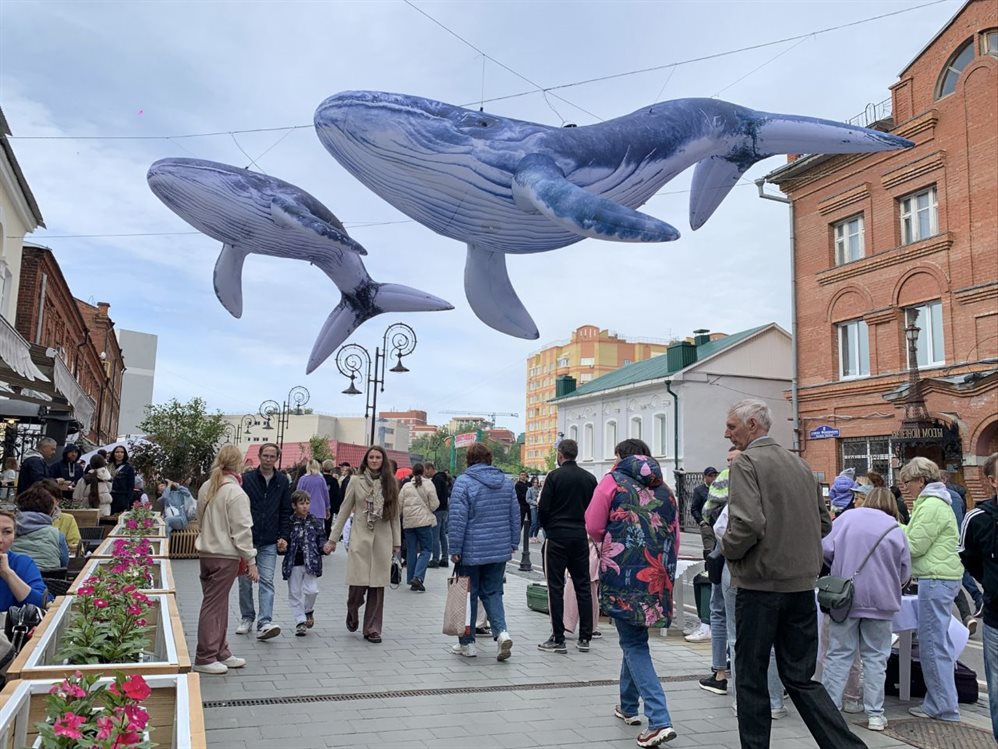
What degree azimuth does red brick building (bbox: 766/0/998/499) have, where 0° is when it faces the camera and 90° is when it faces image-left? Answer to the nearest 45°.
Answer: approximately 45°

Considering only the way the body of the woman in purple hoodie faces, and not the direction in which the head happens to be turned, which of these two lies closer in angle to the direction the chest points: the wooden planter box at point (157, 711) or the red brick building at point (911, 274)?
the red brick building

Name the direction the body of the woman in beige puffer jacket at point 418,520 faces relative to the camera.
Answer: away from the camera

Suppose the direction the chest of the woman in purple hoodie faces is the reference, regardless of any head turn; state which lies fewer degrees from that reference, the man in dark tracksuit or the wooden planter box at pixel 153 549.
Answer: the man in dark tracksuit

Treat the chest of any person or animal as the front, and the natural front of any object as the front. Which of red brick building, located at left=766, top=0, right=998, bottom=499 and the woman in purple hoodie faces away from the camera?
the woman in purple hoodie

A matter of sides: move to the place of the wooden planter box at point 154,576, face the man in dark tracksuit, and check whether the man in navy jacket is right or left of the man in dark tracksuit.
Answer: left

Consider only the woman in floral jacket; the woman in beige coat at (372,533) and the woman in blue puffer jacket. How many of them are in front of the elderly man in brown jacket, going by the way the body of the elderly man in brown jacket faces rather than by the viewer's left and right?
3

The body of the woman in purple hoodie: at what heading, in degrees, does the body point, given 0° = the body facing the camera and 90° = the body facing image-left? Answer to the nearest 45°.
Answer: approximately 180°

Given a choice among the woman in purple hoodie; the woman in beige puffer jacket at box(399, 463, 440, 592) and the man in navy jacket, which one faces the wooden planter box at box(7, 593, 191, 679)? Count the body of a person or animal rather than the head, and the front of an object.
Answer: the man in navy jacket

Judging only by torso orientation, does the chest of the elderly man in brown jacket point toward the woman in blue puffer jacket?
yes

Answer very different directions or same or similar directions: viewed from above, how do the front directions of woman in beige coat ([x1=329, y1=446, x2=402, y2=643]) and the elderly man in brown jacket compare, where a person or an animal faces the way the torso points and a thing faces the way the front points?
very different directions

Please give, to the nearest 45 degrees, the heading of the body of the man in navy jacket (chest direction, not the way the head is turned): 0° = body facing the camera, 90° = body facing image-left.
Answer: approximately 0°
